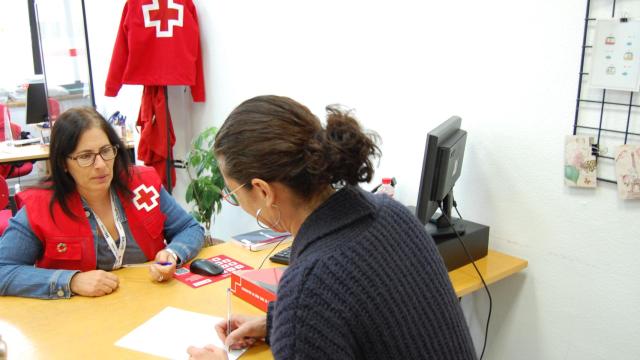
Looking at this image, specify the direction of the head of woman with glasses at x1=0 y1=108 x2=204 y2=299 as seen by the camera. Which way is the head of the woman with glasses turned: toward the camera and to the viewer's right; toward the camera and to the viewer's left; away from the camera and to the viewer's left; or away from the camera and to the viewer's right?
toward the camera and to the viewer's right

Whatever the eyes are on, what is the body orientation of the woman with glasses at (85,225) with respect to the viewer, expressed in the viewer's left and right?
facing the viewer and to the right of the viewer

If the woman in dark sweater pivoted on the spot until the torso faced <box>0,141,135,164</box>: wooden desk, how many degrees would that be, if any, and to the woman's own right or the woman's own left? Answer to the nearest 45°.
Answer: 0° — they already face it

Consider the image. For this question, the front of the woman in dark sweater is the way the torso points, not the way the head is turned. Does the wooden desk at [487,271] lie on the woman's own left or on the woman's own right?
on the woman's own right

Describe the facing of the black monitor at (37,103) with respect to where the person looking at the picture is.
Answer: facing the viewer and to the left of the viewer

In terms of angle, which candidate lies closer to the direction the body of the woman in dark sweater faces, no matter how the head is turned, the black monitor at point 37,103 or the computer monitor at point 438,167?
the black monitor

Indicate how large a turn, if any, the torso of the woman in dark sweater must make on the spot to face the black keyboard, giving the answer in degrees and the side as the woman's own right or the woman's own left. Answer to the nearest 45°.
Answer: approximately 45° to the woman's own right

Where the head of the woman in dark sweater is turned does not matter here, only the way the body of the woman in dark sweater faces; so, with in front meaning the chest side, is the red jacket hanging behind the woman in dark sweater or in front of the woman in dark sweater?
in front

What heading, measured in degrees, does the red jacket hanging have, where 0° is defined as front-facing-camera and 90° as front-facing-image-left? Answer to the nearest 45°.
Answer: approximately 180°

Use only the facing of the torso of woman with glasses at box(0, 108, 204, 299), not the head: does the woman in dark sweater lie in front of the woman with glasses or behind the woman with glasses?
in front

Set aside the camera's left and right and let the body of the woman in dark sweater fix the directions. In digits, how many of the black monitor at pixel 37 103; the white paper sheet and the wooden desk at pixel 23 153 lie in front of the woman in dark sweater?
3

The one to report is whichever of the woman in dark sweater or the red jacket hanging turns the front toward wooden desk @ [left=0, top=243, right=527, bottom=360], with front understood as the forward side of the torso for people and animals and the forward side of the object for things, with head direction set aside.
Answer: the woman in dark sweater
